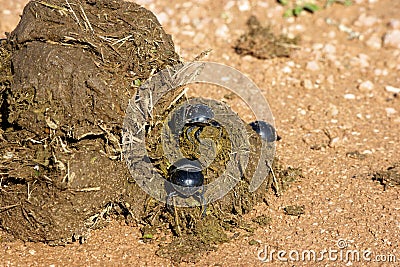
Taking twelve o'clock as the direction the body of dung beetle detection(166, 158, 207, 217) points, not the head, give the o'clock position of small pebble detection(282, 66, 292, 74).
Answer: The small pebble is roughly at 7 o'clock from the dung beetle.

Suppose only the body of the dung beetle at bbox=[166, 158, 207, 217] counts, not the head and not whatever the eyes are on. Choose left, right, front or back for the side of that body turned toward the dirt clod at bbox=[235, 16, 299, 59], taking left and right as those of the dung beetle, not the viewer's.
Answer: front

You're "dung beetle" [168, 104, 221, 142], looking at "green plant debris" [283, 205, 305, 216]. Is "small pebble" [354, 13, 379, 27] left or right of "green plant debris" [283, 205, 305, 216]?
left

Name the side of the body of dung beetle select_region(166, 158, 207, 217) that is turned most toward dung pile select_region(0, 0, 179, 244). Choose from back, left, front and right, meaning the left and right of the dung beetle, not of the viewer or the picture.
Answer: right

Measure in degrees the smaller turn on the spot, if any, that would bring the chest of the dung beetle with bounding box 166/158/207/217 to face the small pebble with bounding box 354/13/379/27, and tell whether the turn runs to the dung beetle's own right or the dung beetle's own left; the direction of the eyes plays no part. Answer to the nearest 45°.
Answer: approximately 135° to the dung beetle's own left

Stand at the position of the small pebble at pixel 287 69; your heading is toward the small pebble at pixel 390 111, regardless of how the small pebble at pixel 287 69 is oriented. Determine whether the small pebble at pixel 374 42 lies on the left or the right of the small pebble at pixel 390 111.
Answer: left

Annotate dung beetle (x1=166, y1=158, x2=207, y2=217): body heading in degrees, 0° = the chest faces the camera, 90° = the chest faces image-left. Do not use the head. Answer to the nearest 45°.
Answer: approximately 0°

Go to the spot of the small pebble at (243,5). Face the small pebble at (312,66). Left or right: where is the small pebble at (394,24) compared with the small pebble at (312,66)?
left
